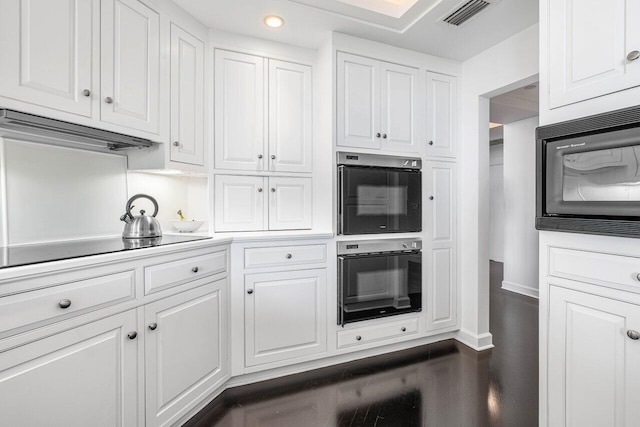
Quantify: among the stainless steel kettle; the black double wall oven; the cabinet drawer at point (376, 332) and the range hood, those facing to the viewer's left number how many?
1

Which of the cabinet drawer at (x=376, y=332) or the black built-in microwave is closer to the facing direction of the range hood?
the black built-in microwave

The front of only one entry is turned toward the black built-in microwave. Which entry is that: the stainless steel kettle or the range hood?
the range hood

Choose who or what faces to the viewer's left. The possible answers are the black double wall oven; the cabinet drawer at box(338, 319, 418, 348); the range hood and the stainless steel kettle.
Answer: the stainless steel kettle

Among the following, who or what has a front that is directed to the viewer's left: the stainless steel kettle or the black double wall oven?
the stainless steel kettle

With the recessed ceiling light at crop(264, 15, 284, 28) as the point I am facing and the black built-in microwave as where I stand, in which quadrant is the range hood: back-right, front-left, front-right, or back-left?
front-left

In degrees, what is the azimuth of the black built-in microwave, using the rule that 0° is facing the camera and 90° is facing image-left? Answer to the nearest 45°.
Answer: approximately 45°

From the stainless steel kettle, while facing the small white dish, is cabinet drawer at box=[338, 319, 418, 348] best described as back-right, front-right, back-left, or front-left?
front-right

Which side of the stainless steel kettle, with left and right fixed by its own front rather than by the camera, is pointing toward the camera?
left

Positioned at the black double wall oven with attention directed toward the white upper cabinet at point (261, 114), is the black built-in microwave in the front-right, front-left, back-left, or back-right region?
back-left

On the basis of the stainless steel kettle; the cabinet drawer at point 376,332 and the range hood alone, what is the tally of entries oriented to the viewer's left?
1

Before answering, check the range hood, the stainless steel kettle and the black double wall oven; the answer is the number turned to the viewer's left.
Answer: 1

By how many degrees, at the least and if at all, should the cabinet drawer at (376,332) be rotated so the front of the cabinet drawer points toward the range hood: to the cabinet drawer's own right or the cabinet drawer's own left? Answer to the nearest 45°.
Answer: approximately 90° to the cabinet drawer's own right

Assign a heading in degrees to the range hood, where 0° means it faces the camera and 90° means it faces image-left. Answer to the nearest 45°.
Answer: approximately 315°

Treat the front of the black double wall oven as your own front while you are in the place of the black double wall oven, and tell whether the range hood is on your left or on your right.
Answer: on your right
